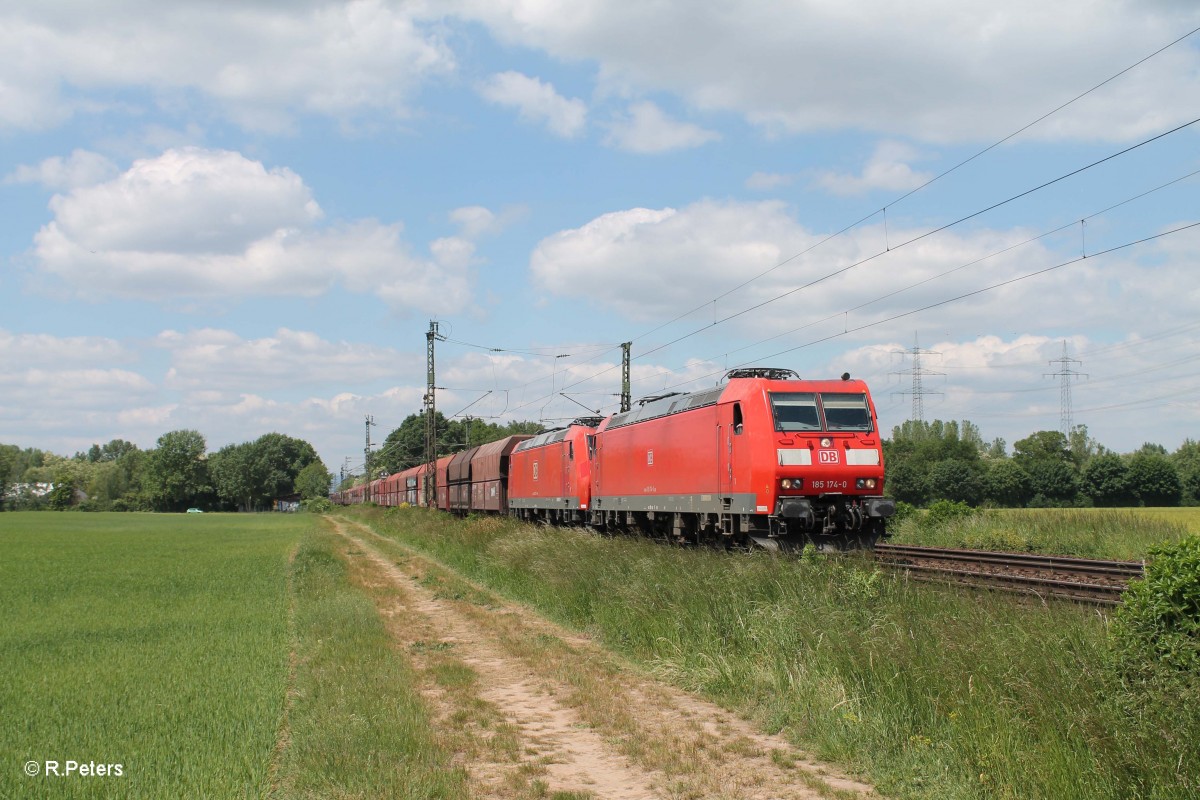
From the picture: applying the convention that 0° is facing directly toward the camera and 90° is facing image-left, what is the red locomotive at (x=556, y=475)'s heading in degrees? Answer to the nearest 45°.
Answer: approximately 315°

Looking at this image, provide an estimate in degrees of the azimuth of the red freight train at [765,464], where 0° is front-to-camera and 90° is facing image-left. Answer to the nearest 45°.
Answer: approximately 315°

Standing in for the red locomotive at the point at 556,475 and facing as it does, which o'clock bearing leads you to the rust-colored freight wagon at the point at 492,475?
The rust-colored freight wagon is roughly at 7 o'clock from the red locomotive.

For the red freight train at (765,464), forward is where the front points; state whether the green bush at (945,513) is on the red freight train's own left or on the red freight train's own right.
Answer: on the red freight train's own left
